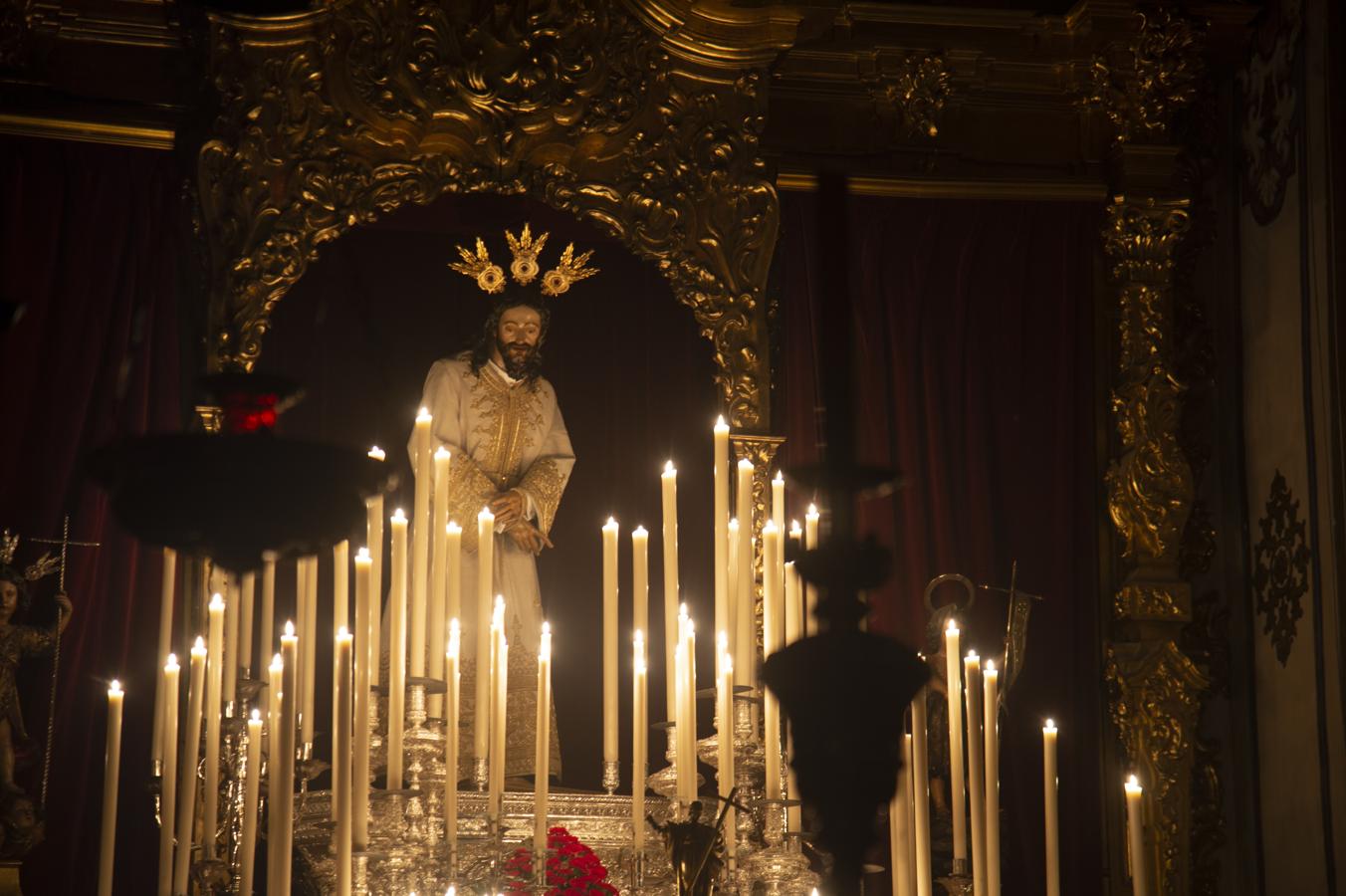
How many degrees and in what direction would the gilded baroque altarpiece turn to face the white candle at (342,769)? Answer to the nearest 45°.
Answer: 0° — it already faces it

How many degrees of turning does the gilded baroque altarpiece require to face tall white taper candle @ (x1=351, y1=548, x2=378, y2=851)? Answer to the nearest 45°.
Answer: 0° — it already faces it

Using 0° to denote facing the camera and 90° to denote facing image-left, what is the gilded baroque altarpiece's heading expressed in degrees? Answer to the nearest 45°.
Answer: approximately 0°

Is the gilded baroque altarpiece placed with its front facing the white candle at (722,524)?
yes

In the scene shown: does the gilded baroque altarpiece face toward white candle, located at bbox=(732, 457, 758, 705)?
yes

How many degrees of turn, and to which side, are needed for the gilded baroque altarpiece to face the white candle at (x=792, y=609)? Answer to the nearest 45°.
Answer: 0° — it already faces it

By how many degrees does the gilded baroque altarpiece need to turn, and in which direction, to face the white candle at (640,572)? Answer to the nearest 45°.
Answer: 0° — it already faces it
